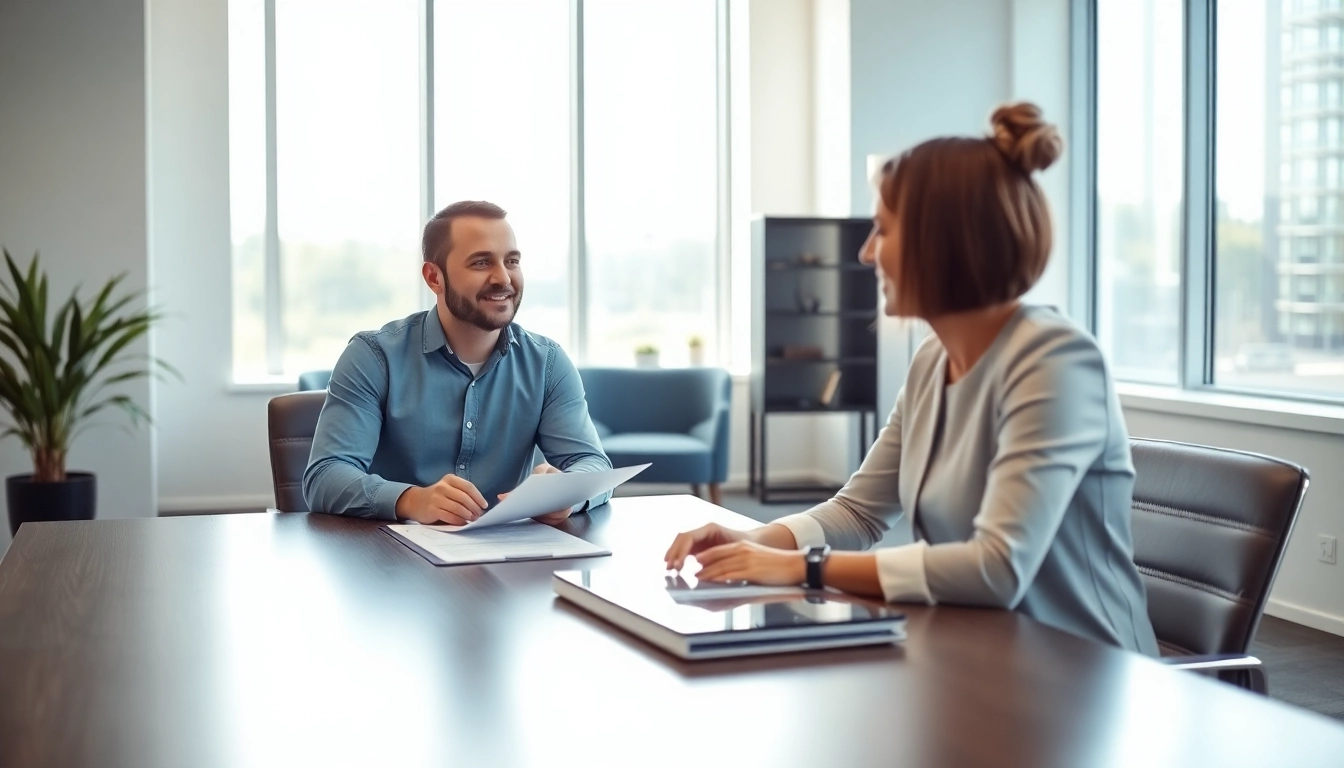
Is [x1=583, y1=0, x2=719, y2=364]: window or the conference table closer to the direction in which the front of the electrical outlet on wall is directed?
the conference table

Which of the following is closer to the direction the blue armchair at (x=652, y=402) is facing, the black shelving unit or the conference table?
the conference table

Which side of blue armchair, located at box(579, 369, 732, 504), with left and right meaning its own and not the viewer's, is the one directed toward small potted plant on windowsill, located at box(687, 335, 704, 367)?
back

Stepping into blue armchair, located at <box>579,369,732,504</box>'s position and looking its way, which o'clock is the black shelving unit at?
The black shelving unit is roughly at 8 o'clock from the blue armchair.

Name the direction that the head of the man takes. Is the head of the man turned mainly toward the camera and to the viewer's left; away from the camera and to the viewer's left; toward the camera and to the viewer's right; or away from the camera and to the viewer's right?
toward the camera and to the viewer's right

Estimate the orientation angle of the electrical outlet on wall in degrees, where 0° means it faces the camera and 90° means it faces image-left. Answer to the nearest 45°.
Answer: approximately 45°

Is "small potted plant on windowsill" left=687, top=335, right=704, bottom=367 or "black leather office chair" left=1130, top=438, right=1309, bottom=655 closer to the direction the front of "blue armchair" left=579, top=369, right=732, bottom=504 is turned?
the black leather office chair

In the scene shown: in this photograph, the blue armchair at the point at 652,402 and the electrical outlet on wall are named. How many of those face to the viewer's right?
0

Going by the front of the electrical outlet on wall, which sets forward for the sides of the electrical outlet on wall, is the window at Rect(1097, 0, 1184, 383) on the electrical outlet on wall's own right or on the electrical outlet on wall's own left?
on the electrical outlet on wall's own right

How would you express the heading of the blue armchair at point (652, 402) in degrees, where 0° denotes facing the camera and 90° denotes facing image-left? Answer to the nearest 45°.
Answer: approximately 0°

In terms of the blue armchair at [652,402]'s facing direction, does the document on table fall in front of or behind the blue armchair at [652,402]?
in front

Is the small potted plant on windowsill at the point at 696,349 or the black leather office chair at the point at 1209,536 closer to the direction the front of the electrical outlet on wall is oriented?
the black leather office chair

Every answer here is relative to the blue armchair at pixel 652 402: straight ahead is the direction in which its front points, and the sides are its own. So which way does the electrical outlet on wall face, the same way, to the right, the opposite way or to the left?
to the right
